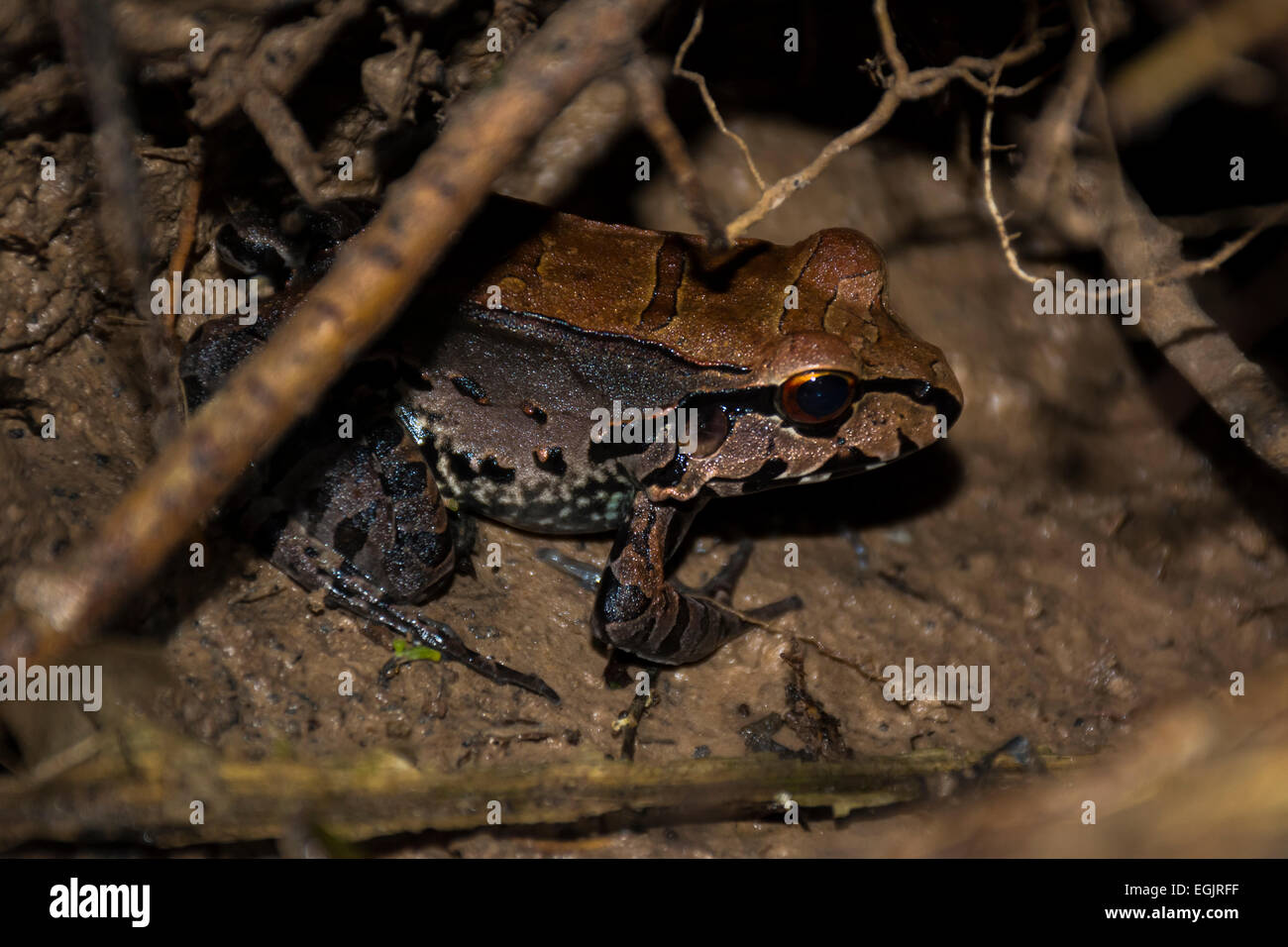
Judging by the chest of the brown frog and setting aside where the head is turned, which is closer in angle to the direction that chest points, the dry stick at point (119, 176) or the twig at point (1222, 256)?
the twig

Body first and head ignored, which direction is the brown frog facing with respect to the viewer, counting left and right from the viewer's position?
facing to the right of the viewer

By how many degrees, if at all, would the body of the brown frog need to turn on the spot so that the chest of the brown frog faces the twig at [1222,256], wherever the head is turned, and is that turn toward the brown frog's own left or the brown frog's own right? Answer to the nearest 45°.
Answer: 0° — it already faces it

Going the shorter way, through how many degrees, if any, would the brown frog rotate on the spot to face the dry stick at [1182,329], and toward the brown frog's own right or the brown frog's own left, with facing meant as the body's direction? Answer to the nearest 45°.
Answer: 0° — it already faces it

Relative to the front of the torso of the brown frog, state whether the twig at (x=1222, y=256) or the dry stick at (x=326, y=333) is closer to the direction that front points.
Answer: the twig
